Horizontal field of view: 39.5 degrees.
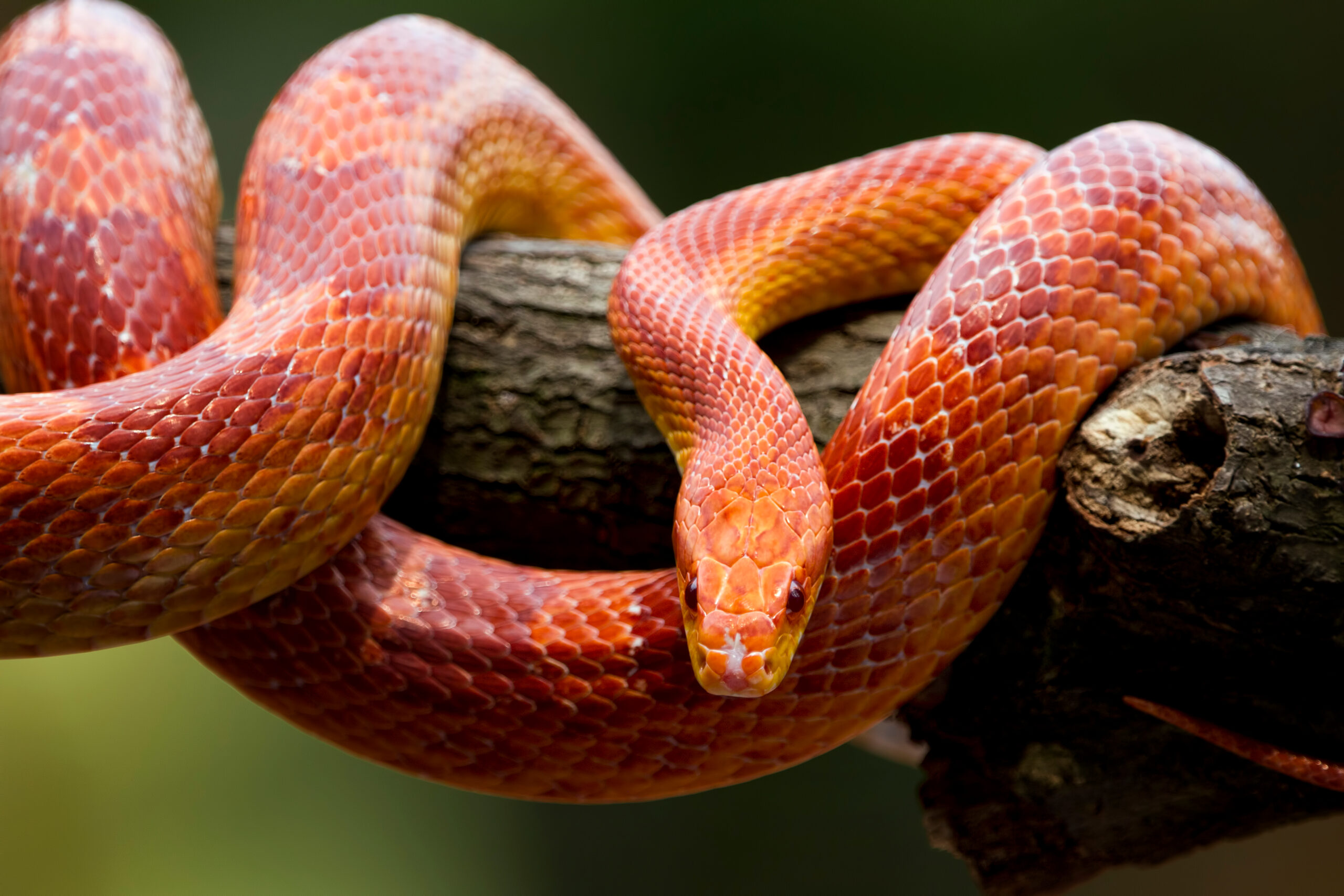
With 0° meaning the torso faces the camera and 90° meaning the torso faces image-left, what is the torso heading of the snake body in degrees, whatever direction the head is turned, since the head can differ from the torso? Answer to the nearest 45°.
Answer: approximately 0°
